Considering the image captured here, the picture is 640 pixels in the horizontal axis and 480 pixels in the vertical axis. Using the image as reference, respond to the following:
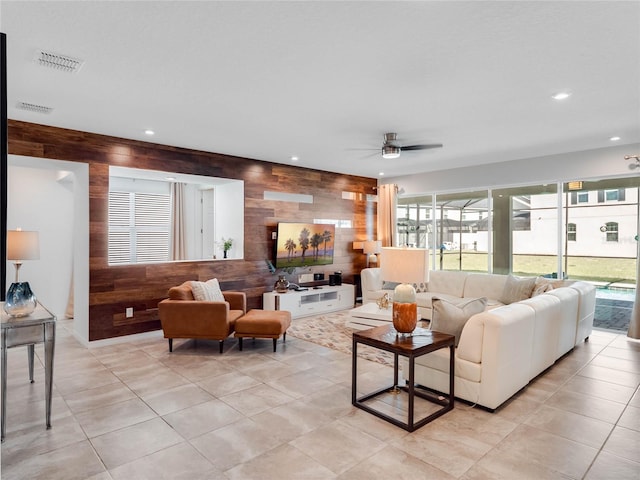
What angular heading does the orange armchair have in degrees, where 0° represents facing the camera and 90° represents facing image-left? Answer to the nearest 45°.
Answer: approximately 270°

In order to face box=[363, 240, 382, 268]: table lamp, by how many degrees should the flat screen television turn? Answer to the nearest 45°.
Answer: approximately 90° to its left

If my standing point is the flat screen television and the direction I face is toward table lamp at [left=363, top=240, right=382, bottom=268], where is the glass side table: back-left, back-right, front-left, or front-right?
back-right

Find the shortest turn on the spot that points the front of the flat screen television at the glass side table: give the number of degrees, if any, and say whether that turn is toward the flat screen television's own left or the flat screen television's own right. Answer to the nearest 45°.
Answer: approximately 90° to the flat screen television's own right

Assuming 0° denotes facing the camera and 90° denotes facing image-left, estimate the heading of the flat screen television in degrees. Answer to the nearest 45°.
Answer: approximately 315°

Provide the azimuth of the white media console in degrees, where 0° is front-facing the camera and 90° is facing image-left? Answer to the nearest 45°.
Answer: approximately 315°

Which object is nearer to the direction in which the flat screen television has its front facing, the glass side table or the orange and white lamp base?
the orange and white lamp base

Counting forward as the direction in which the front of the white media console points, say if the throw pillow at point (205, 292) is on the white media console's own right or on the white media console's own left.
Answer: on the white media console's own right
